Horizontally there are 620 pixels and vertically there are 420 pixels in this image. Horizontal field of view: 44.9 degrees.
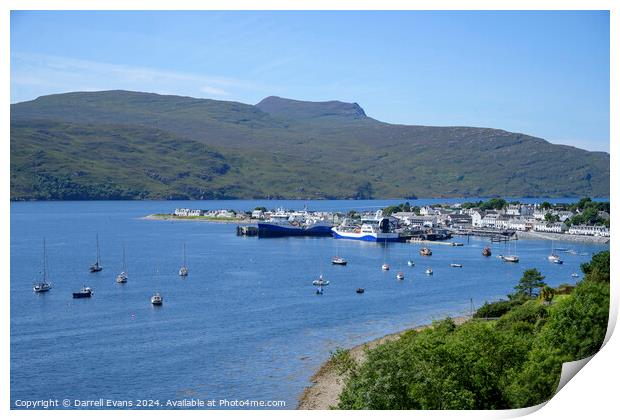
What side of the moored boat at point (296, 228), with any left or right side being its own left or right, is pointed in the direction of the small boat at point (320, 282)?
left

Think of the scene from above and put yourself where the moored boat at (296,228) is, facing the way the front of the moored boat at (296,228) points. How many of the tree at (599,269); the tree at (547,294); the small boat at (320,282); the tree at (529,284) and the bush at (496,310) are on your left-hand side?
5

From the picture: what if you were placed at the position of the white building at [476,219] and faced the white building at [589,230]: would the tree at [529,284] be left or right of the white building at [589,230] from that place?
right

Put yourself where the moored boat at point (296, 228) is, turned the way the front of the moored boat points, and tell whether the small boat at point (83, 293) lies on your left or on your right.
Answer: on your left

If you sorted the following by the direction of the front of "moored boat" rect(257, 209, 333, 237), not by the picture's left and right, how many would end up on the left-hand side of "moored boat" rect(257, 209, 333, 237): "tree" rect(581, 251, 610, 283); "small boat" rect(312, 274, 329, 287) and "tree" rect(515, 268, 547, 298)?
3

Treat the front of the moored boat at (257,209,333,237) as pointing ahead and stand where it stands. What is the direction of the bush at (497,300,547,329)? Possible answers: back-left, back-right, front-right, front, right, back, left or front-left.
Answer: left

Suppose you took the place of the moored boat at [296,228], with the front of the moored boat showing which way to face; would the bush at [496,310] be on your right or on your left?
on your left

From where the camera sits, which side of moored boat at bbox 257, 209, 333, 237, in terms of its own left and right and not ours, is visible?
left

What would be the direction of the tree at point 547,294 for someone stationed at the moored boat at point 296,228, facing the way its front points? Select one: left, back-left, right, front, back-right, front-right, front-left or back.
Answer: left

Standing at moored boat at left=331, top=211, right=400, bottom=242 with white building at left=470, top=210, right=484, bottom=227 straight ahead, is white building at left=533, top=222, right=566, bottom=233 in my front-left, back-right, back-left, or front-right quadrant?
front-right

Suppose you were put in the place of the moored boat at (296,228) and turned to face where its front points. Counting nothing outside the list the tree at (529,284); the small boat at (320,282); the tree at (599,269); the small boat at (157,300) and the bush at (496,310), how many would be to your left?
5

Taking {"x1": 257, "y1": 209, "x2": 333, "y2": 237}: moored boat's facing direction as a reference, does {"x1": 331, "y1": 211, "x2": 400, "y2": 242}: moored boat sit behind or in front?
behind

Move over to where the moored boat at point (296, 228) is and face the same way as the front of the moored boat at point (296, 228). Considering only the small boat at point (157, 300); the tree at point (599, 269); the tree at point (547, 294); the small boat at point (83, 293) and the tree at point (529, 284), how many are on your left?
5

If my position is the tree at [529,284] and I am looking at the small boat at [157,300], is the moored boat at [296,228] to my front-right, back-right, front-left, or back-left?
front-right

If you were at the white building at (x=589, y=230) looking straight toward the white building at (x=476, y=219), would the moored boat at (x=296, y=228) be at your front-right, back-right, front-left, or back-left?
front-left
